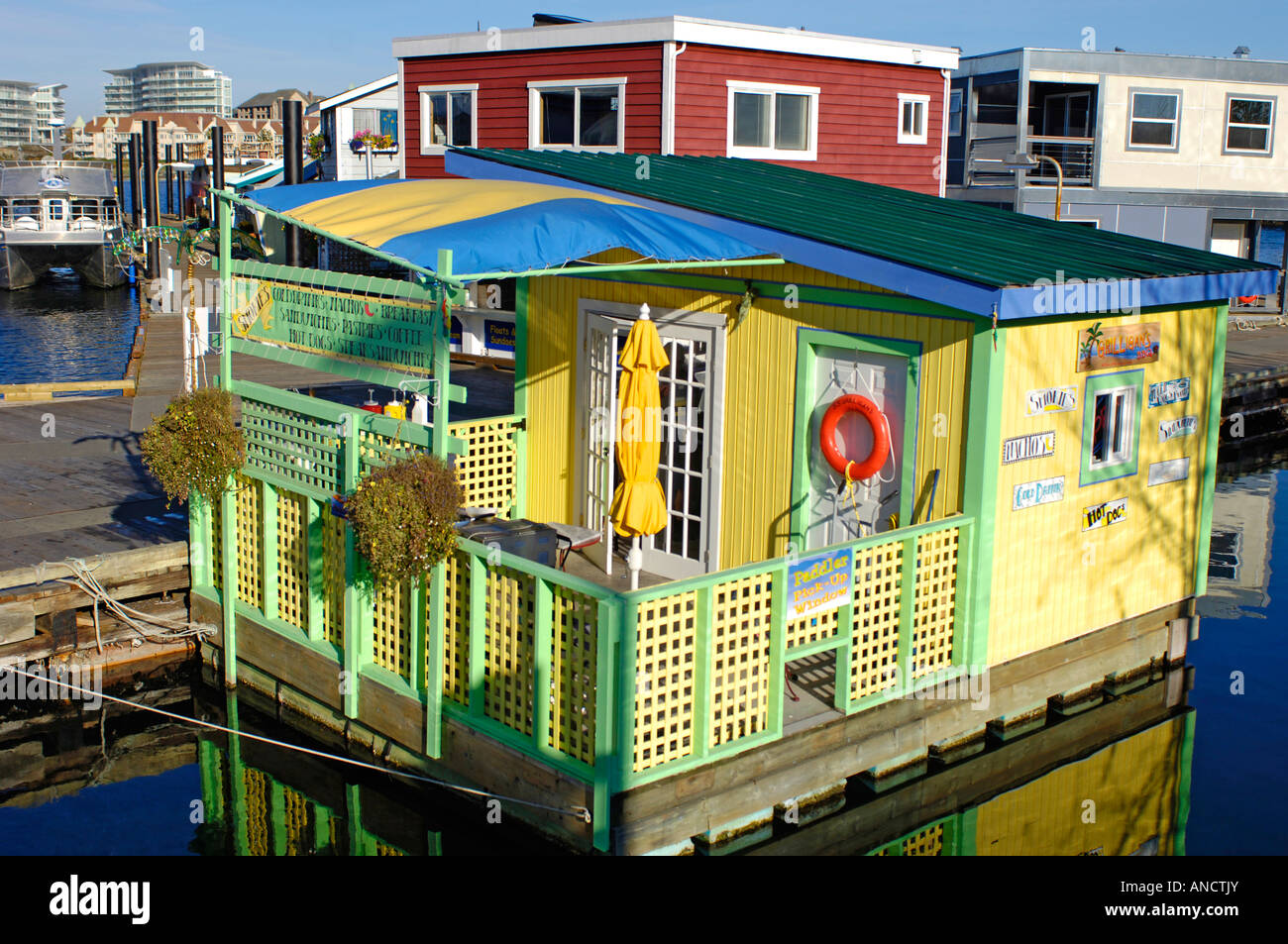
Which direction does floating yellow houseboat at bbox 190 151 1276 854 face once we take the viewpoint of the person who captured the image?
facing the viewer and to the left of the viewer

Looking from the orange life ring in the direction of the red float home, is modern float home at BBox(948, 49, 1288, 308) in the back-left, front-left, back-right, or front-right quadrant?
front-right

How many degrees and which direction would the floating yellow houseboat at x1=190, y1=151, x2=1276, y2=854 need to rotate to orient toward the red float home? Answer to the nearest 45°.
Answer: approximately 135° to its right

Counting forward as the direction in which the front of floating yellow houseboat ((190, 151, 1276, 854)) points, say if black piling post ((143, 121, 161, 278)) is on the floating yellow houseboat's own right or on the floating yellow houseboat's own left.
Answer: on the floating yellow houseboat's own right

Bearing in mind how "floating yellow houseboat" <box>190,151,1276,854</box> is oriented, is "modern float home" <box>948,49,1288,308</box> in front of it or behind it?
behind

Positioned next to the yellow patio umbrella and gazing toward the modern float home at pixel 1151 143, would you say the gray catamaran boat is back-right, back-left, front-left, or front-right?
front-left

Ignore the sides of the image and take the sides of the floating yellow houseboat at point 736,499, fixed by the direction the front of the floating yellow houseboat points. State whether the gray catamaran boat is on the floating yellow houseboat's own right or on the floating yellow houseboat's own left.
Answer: on the floating yellow houseboat's own right
